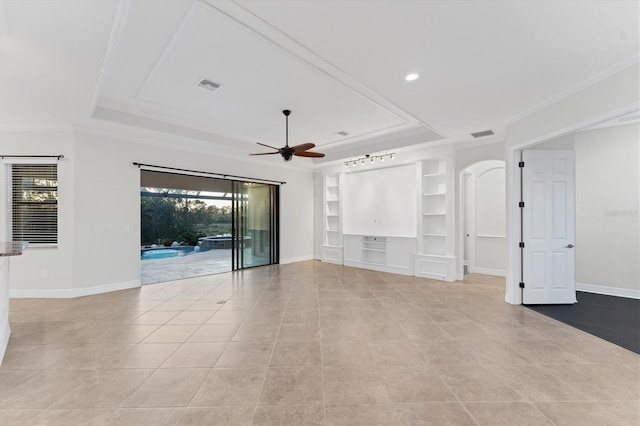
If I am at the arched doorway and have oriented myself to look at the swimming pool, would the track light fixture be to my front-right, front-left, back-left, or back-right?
front-left

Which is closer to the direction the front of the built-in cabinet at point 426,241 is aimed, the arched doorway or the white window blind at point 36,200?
the white window blind

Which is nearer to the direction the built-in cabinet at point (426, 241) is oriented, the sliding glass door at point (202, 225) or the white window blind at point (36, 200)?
the white window blind

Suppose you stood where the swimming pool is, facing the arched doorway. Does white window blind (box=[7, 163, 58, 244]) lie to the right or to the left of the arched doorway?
right

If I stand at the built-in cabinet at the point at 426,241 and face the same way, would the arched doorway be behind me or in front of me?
behind

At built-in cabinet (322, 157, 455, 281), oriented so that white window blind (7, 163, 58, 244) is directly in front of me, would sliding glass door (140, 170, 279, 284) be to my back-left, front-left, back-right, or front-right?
front-right

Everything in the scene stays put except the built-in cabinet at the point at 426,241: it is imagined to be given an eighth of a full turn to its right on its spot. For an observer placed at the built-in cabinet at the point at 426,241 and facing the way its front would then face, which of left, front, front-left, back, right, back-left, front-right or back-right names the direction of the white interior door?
back-left

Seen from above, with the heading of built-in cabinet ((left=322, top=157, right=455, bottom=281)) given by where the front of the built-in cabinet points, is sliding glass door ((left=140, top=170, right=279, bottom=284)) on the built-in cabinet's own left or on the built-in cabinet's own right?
on the built-in cabinet's own right

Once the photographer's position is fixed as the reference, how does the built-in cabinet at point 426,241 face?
facing the viewer and to the left of the viewer

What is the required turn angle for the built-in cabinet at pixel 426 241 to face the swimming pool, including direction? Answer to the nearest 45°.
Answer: approximately 45° to its right
